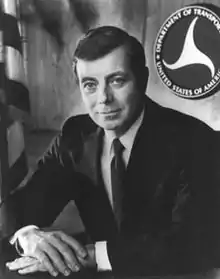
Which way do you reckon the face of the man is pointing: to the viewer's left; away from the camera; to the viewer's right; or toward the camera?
toward the camera

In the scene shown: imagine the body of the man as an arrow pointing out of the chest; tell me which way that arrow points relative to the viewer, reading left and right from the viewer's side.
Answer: facing the viewer and to the left of the viewer
